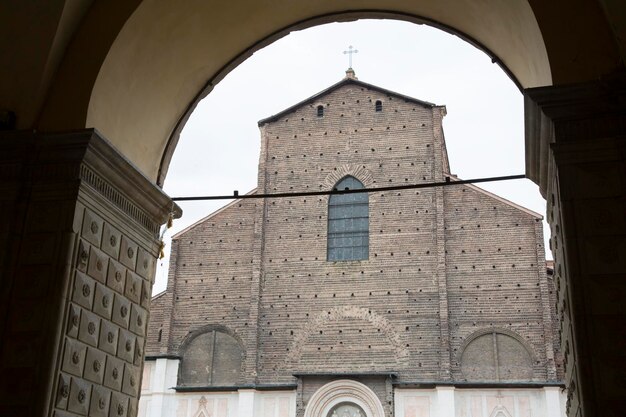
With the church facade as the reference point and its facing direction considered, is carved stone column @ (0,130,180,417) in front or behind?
in front

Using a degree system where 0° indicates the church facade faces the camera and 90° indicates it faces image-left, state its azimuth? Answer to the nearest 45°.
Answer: approximately 0°

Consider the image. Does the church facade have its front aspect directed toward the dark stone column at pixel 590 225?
yes
